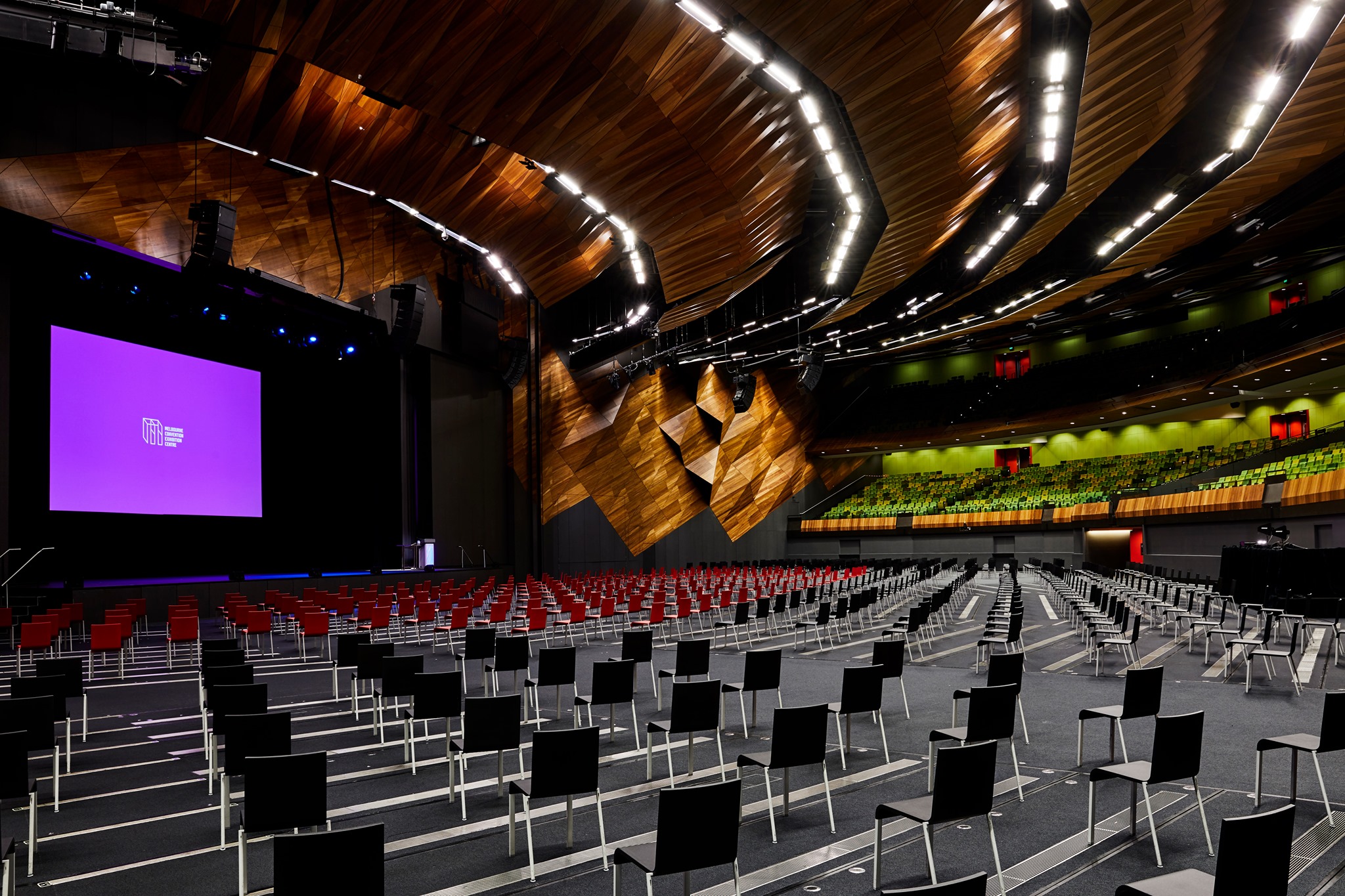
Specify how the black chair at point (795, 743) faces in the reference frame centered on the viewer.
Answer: facing away from the viewer and to the left of the viewer

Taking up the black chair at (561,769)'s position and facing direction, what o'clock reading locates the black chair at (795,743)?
the black chair at (795,743) is roughly at 4 o'clock from the black chair at (561,769).

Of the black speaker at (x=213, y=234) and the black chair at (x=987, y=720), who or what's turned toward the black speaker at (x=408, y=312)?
the black chair

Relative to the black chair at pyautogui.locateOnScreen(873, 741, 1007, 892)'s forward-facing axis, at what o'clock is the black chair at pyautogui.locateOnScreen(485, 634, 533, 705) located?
the black chair at pyautogui.locateOnScreen(485, 634, 533, 705) is roughly at 12 o'clock from the black chair at pyautogui.locateOnScreen(873, 741, 1007, 892).

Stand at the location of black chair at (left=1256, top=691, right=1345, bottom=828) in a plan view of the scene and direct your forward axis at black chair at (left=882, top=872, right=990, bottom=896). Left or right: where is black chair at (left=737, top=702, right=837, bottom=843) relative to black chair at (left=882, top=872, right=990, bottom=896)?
right

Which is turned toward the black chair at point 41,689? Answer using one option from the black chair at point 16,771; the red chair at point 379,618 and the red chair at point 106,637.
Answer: the black chair at point 16,771

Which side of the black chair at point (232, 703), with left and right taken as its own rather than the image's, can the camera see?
back

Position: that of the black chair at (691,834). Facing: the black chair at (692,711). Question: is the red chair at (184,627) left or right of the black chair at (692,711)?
left

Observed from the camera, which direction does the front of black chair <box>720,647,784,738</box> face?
facing away from the viewer and to the left of the viewer

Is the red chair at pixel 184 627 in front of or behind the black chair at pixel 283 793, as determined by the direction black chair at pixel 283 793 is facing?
in front

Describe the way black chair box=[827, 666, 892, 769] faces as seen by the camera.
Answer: facing away from the viewer and to the left of the viewer

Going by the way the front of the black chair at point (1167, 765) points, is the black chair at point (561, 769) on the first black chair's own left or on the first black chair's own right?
on the first black chair's own left

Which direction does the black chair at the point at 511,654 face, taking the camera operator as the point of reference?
facing away from the viewer and to the left of the viewer

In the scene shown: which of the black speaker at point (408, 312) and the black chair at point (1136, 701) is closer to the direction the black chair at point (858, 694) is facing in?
the black speaker
